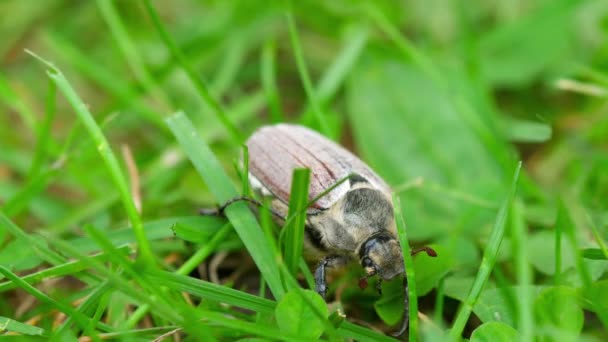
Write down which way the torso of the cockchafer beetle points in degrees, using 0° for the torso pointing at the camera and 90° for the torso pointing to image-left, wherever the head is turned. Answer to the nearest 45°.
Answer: approximately 315°

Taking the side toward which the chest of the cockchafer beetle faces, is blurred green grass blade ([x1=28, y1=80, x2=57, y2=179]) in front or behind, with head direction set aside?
behind

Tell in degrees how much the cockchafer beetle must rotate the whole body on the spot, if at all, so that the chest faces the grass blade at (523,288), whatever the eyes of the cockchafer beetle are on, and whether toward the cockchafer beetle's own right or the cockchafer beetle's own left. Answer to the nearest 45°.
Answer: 0° — it already faces it

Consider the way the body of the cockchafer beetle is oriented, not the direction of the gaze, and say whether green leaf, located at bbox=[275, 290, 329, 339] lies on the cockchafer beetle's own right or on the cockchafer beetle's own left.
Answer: on the cockchafer beetle's own right

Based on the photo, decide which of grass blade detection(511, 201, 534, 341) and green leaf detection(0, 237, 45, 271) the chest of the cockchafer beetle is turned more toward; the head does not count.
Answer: the grass blade

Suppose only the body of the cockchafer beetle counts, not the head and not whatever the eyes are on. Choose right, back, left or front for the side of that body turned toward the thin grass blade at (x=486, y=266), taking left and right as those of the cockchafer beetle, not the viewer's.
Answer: front

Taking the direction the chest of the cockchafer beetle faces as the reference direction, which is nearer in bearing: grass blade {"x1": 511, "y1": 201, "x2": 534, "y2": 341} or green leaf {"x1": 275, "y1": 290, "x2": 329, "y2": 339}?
the grass blade

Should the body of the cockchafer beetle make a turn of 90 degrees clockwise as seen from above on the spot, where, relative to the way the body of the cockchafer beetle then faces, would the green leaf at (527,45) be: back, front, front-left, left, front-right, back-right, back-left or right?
back

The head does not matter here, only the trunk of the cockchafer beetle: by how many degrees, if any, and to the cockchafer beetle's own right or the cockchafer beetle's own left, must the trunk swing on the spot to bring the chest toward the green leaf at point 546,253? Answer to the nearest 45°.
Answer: approximately 45° to the cockchafer beetle's own left

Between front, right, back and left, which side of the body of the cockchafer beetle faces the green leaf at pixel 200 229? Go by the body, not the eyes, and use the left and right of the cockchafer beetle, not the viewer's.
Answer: right

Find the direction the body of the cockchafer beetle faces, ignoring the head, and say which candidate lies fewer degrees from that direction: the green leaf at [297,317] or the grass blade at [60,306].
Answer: the green leaf

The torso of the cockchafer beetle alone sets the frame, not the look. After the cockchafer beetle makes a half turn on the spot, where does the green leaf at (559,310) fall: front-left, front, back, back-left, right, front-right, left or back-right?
back

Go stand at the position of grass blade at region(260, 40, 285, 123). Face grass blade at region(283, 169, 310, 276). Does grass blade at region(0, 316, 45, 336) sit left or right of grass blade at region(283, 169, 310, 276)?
right
